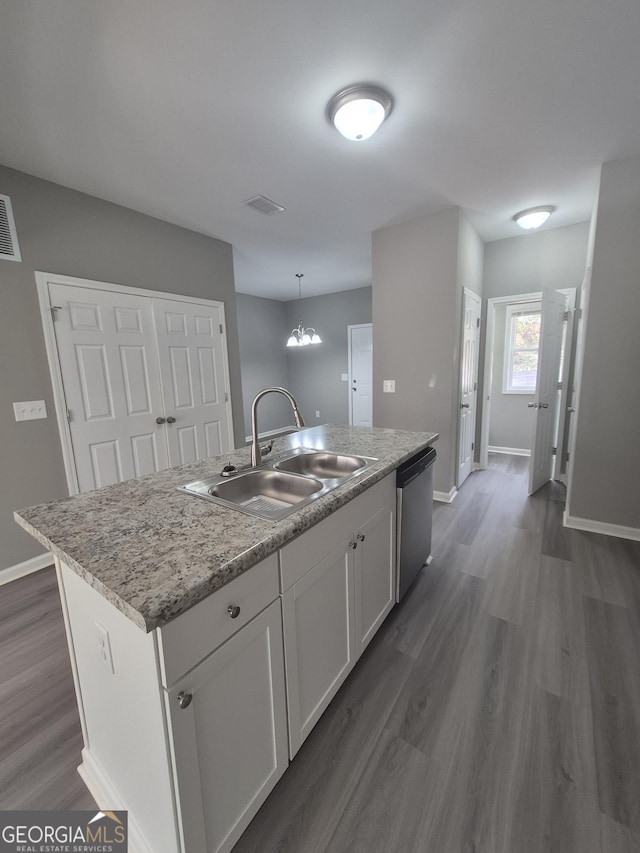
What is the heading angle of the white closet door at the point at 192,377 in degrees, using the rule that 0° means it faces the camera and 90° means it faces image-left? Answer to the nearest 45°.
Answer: approximately 315°

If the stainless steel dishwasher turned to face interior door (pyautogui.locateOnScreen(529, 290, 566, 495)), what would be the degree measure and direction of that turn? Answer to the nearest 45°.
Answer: approximately 90° to its left

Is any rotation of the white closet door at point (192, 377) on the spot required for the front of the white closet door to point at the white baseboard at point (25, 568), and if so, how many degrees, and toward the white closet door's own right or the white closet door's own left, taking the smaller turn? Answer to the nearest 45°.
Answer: approximately 90° to the white closet door's own right

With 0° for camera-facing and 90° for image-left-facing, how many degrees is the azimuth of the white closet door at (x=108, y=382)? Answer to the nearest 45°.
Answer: approximately 315°

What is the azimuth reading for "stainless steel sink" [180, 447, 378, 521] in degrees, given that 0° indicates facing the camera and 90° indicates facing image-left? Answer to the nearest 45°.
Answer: approximately 315°

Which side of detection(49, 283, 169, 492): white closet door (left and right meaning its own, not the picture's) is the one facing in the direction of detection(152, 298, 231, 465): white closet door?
left

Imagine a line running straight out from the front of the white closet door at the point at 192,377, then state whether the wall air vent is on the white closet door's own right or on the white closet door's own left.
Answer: on the white closet door's own right

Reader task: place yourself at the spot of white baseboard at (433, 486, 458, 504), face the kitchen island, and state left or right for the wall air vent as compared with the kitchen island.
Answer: right
